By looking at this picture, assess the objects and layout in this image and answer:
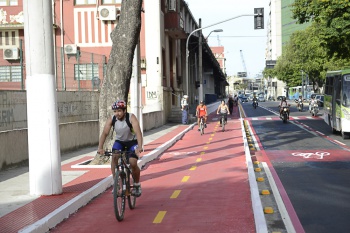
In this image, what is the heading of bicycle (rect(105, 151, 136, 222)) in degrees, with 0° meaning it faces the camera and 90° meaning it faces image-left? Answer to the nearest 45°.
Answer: approximately 0°

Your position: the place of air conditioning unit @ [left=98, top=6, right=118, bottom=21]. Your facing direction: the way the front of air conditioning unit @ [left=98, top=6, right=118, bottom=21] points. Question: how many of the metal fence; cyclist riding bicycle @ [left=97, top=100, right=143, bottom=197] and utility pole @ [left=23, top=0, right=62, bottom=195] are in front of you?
3

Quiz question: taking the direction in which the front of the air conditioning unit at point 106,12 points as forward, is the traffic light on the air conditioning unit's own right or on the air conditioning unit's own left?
on the air conditioning unit's own left

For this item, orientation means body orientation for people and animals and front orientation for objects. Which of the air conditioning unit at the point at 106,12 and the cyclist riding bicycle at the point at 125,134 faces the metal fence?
the air conditioning unit

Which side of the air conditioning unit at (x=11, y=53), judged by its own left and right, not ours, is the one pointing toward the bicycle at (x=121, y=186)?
front

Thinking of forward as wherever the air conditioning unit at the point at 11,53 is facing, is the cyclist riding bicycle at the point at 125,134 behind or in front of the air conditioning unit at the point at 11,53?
in front

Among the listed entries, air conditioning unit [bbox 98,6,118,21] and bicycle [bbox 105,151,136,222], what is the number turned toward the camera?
2

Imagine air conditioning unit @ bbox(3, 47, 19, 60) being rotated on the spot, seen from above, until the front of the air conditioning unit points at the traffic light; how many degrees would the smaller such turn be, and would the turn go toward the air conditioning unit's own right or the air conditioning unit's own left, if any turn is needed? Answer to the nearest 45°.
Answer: approximately 135° to the air conditioning unit's own left

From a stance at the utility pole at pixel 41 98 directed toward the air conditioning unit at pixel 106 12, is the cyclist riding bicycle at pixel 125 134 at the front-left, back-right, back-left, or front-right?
back-right

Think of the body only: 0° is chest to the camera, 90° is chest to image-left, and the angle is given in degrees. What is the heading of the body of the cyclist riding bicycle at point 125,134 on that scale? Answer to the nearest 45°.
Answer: approximately 0°
